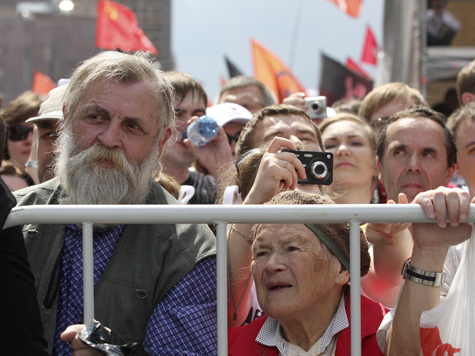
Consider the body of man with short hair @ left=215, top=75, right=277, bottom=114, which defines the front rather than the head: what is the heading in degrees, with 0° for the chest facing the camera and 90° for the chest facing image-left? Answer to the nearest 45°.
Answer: approximately 0°

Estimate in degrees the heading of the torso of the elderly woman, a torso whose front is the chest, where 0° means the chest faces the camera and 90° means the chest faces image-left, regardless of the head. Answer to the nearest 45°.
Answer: approximately 45°

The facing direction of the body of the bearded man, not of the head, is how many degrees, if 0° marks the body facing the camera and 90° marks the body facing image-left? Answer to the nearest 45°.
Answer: approximately 45°

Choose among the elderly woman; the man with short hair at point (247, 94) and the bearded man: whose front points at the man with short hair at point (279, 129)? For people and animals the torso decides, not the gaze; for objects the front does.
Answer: the man with short hair at point (247, 94)

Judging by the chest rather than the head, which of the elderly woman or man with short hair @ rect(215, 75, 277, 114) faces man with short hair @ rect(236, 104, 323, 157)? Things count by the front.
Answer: man with short hair @ rect(215, 75, 277, 114)

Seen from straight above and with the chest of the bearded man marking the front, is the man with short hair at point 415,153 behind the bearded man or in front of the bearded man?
behind

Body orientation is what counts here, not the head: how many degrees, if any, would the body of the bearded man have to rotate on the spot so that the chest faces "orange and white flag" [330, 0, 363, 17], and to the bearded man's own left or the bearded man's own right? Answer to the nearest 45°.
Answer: approximately 180°

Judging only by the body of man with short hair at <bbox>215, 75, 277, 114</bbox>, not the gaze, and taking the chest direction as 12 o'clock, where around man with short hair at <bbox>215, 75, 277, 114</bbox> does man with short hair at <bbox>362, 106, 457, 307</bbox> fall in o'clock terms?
man with short hair at <bbox>362, 106, 457, 307</bbox> is roughly at 11 o'clock from man with short hair at <bbox>215, 75, 277, 114</bbox>.
